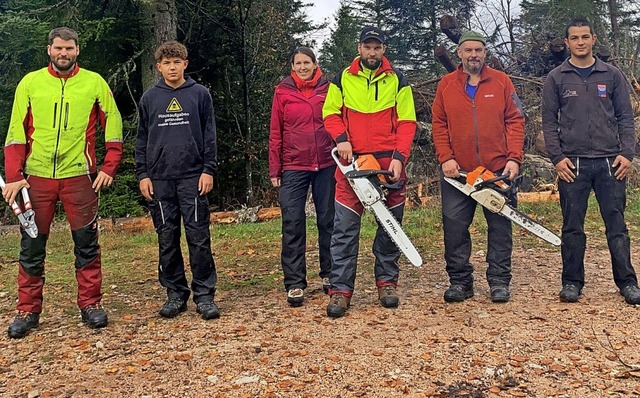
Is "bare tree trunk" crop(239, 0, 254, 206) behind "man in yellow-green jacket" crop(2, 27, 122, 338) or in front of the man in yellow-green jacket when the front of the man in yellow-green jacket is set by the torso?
behind

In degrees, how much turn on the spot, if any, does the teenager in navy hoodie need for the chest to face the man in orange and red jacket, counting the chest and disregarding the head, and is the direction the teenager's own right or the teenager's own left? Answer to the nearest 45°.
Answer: approximately 90° to the teenager's own left

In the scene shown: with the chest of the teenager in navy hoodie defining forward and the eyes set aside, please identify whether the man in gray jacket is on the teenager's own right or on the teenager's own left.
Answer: on the teenager's own left

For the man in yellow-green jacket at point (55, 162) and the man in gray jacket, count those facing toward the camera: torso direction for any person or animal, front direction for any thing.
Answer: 2

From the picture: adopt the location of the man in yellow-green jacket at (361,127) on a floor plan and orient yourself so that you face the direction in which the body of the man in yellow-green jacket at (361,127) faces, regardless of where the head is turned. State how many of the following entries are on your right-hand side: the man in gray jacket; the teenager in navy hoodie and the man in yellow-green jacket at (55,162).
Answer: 2

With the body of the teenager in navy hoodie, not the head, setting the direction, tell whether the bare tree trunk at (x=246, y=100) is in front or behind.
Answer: behind

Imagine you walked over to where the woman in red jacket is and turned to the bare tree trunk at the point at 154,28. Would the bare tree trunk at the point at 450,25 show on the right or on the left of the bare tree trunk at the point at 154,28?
right

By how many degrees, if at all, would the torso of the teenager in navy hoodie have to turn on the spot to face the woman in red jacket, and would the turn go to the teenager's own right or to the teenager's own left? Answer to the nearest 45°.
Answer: approximately 90° to the teenager's own left

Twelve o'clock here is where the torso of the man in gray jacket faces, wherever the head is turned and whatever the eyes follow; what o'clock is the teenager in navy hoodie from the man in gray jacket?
The teenager in navy hoodie is roughly at 2 o'clock from the man in gray jacket.
